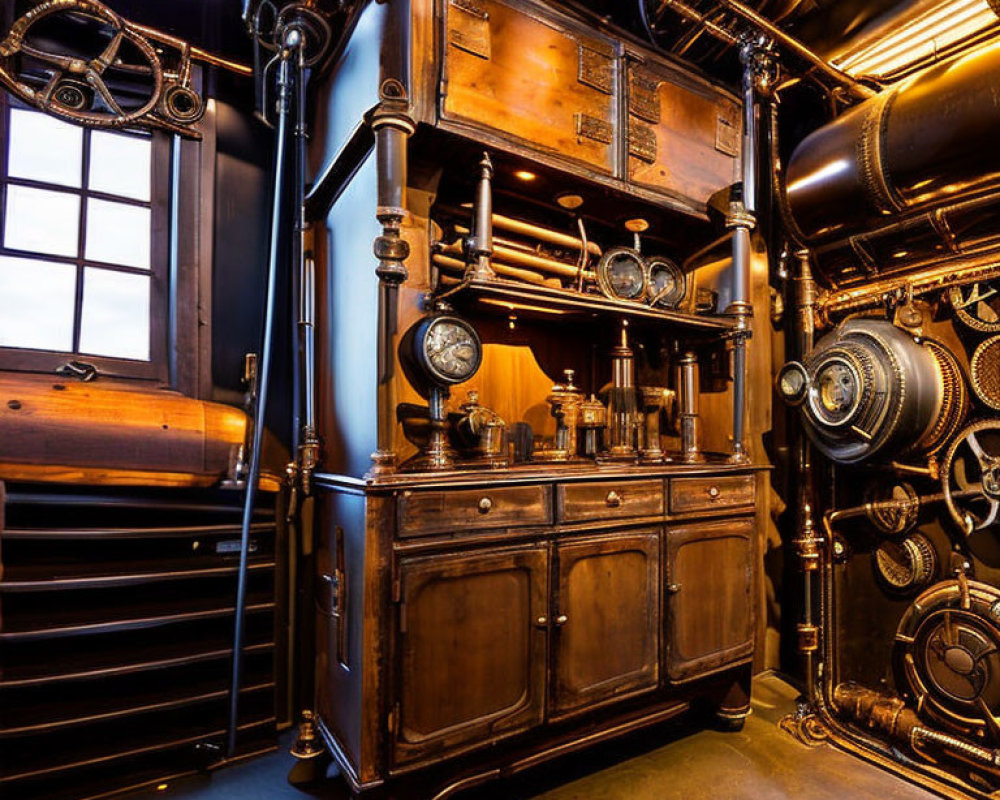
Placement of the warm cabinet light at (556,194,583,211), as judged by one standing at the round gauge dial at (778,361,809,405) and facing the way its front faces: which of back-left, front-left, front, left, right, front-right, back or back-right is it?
front

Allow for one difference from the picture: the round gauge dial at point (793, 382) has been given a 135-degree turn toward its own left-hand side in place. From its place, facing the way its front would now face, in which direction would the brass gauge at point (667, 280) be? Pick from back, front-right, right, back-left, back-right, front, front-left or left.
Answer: back

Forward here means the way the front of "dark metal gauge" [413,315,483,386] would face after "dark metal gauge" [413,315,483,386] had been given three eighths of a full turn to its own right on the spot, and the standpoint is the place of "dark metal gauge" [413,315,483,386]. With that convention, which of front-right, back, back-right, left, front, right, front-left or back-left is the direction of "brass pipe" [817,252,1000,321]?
back

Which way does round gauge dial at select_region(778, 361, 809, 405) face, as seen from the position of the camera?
facing the viewer and to the left of the viewer

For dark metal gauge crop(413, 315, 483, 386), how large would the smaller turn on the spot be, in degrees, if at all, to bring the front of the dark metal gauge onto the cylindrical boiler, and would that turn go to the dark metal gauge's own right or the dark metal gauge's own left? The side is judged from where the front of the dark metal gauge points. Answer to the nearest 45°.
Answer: approximately 45° to the dark metal gauge's own left

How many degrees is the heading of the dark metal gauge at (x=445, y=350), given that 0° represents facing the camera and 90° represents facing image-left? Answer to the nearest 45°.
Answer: approximately 315°

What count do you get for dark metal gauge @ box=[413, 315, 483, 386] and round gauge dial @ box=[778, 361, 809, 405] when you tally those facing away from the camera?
0

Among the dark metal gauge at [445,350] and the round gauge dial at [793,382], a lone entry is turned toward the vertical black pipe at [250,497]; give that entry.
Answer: the round gauge dial

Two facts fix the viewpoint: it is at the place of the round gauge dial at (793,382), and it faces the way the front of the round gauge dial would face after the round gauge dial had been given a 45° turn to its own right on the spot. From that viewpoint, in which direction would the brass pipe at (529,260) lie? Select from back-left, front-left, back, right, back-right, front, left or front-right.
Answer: front-left

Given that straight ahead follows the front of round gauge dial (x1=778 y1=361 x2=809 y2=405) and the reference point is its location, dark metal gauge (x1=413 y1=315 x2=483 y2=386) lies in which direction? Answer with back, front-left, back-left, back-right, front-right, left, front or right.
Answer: front

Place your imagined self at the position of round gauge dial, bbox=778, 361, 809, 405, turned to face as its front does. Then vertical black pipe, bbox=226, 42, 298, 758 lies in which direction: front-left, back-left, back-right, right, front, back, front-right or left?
front
